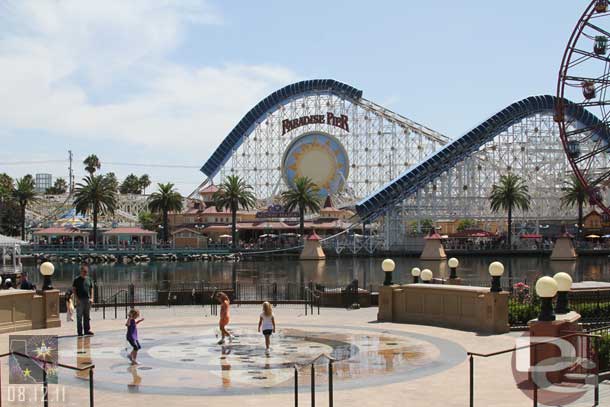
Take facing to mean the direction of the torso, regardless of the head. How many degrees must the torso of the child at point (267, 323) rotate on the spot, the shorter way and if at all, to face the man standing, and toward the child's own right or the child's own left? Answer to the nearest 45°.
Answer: approximately 45° to the child's own left

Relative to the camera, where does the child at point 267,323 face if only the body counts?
away from the camera

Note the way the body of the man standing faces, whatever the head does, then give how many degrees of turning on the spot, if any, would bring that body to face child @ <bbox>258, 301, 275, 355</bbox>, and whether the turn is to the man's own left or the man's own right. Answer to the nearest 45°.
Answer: approximately 45° to the man's own left

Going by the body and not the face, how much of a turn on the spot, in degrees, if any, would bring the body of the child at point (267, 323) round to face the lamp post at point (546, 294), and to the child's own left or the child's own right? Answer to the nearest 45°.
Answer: approximately 135° to the child's own right

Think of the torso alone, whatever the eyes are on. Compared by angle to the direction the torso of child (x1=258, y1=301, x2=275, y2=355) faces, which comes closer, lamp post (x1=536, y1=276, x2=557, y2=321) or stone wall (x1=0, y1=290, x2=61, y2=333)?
the stone wall

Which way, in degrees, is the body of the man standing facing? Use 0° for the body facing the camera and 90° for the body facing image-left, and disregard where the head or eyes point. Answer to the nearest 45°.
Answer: approximately 0°

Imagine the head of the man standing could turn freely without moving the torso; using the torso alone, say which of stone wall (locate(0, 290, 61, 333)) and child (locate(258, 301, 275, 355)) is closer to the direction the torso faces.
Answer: the child

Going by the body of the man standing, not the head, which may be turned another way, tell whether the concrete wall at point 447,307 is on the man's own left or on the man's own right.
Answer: on the man's own left
